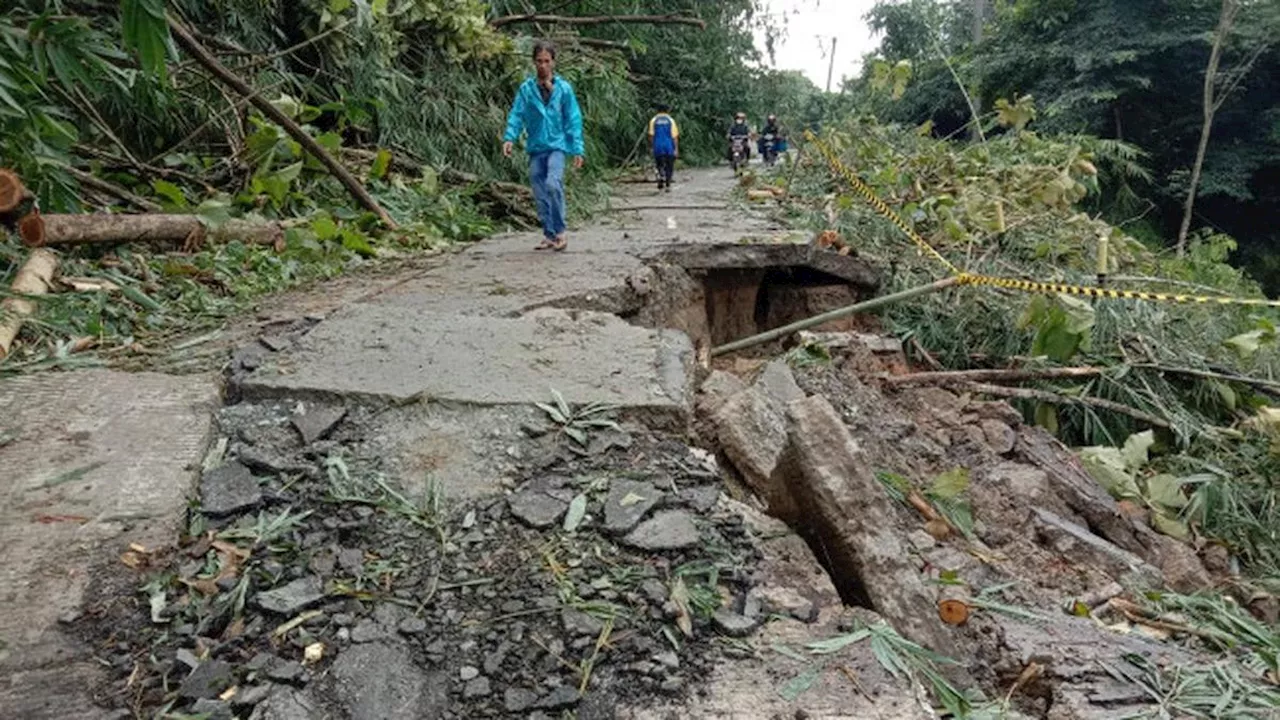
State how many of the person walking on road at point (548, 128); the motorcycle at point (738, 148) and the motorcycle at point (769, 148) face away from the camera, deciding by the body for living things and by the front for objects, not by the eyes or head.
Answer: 0

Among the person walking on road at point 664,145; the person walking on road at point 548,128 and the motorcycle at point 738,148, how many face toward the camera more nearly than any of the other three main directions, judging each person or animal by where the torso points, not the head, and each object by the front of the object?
2

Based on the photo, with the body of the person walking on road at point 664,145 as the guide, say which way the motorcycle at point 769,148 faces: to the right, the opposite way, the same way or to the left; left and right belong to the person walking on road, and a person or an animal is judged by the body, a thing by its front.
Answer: the opposite way

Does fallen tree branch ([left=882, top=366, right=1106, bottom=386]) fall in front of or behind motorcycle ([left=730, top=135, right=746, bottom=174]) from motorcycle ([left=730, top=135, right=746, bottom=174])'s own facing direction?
in front

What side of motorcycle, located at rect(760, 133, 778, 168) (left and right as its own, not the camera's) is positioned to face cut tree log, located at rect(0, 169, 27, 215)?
front

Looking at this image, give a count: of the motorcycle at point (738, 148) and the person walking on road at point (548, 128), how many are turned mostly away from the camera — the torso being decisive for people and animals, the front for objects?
0

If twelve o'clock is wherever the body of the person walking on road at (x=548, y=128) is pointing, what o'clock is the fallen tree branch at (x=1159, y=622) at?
The fallen tree branch is roughly at 11 o'clock from the person walking on road.

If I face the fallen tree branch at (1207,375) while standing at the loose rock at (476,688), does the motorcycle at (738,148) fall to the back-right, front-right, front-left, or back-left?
front-left

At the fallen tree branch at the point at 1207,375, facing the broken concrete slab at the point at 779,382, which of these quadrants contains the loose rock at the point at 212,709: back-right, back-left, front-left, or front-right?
front-left

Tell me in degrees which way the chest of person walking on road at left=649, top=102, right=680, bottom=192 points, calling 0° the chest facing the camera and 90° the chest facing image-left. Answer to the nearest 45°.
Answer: approximately 180°

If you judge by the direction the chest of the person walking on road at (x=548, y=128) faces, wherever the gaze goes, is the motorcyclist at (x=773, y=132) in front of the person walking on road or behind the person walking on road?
behind

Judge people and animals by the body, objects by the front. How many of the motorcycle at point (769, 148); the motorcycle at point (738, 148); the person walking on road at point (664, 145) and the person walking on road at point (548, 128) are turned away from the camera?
1

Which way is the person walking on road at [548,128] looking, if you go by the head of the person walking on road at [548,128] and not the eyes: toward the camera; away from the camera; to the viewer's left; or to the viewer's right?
toward the camera

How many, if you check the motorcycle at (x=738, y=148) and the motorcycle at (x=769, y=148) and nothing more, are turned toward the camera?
2

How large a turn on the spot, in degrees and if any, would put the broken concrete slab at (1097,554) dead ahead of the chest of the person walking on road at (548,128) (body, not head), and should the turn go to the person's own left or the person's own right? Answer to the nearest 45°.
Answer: approximately 45° to the person's own left

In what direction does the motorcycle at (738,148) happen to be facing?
toward the camera

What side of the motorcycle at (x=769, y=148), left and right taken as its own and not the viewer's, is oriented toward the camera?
front

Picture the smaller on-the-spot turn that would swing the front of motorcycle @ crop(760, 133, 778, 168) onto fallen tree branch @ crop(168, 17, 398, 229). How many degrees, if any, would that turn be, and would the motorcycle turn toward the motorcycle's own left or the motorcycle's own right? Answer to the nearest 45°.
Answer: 0° — it already faces it

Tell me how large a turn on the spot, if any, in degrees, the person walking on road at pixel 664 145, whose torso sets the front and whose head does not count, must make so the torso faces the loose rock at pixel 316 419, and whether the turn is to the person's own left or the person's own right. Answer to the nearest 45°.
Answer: approximately 180°
